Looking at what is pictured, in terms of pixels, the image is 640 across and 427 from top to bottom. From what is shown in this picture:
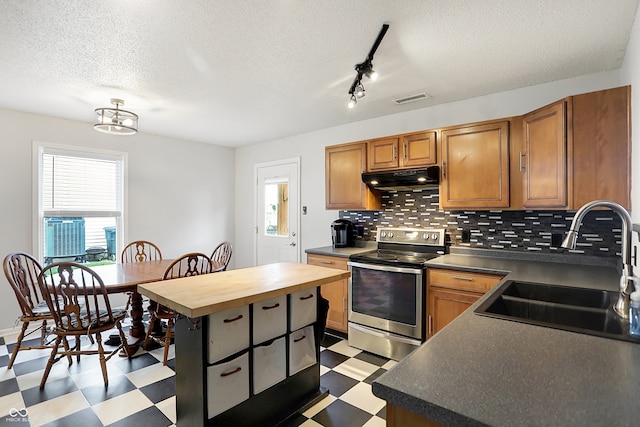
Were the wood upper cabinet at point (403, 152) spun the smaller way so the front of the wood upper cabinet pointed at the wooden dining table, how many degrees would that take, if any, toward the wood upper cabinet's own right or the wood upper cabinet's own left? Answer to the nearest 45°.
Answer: approximately 45° to the wood upper cabinet's own right

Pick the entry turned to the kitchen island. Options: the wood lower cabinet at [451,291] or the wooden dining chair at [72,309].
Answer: the wood lower cabinet

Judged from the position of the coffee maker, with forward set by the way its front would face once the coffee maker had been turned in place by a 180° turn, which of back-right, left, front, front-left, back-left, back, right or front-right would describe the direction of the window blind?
back-left

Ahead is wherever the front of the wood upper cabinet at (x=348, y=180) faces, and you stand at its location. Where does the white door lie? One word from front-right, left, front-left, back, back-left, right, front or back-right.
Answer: right

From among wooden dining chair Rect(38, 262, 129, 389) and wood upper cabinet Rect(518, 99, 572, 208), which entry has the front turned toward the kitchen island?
the wood upper cabinet

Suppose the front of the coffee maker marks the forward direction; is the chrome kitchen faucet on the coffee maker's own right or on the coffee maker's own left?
on the coffee maker's own left

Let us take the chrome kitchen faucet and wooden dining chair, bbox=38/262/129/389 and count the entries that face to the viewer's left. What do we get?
1

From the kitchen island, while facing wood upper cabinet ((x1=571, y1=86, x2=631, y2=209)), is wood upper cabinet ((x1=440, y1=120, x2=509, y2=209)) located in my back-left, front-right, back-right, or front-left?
front-left

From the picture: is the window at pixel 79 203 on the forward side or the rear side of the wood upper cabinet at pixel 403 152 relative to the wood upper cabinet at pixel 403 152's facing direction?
on the forward side

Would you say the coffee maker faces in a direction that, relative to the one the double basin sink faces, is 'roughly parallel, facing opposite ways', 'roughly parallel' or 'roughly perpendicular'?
roughly perpendicular

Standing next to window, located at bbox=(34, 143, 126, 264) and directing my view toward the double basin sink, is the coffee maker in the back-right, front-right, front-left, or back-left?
front-left

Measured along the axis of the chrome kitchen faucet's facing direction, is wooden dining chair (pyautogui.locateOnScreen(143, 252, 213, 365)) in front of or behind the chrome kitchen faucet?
in front

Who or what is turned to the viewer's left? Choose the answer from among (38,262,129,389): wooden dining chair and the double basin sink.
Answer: the double basin sink

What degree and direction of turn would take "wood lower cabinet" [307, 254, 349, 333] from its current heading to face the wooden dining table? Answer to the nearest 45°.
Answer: approximately 45° to its right

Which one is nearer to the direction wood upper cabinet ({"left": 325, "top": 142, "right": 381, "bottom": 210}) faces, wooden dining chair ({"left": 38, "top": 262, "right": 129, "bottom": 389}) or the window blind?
the wooden dining chair

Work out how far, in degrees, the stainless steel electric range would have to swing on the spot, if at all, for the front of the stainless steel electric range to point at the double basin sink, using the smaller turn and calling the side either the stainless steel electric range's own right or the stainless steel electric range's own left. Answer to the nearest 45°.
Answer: approximately 90° to the stainless steel electric range's own left

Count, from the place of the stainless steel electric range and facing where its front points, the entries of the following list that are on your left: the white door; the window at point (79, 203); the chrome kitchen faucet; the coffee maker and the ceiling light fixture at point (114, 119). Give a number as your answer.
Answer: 1

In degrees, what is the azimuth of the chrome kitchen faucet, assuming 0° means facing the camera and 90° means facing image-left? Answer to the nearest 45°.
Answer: approximately 90°
